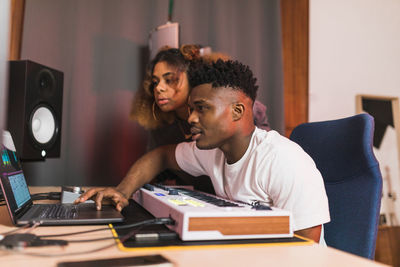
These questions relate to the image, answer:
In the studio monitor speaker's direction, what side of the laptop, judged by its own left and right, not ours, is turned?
left

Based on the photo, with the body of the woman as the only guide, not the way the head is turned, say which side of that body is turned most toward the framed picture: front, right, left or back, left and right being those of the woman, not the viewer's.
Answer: back

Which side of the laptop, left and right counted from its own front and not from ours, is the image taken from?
right

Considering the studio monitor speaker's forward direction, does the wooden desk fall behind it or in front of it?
in front

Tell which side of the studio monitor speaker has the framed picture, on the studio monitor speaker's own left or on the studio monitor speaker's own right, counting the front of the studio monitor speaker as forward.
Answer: on the studio monitor speaker's own left
